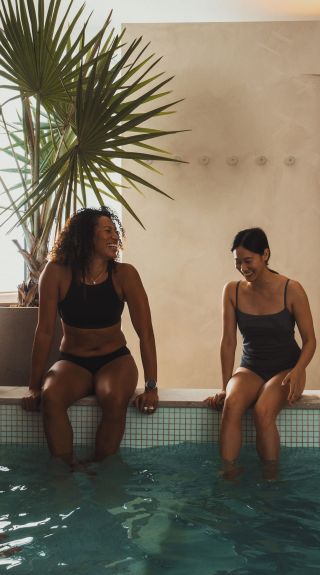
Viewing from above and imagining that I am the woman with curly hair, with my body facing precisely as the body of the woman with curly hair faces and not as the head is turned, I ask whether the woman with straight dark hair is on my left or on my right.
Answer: on my left

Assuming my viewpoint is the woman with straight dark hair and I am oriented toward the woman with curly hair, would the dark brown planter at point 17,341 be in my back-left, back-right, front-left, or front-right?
front-right

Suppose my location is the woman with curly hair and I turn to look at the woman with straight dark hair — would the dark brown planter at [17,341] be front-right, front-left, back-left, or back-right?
back-left

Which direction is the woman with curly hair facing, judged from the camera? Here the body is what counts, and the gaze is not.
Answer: toward the camera

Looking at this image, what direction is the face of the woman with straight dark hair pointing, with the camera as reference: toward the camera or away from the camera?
toward the camera

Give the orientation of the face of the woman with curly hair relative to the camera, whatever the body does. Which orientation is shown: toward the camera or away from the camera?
toward the camera

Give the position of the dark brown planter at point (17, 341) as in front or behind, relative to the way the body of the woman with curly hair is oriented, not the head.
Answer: behind

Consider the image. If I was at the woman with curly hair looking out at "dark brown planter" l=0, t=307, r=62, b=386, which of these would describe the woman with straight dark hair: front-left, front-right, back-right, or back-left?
back-right

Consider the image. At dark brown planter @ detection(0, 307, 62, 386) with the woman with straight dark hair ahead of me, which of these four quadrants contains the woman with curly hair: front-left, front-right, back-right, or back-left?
front-right

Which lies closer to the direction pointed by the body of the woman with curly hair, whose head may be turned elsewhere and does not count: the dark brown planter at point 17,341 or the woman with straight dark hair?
the woman with straight dark hair
